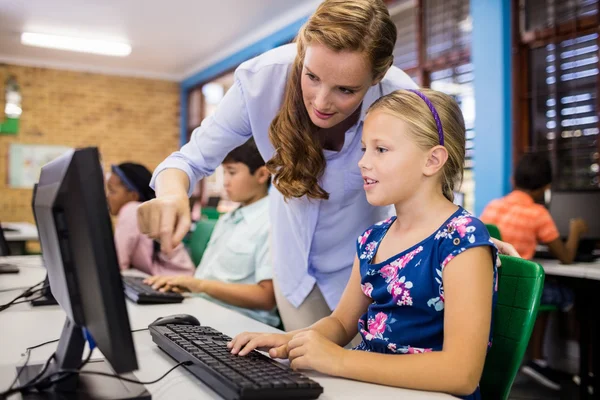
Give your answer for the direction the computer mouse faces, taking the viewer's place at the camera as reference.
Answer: facing to the left of the viewer

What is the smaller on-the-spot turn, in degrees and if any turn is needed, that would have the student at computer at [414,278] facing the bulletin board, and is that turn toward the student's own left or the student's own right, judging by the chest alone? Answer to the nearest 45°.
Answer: approximately 90° to the student's own right

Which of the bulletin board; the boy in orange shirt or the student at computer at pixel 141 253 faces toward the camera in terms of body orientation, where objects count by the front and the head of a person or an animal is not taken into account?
the bulletin board

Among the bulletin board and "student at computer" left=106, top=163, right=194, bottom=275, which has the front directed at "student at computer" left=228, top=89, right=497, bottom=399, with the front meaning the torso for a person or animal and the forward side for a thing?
the bulletin board

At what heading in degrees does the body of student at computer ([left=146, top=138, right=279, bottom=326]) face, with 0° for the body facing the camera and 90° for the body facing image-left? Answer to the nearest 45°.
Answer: approximately 45°

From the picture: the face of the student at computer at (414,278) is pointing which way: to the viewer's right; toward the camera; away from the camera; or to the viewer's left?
to the viewer's left

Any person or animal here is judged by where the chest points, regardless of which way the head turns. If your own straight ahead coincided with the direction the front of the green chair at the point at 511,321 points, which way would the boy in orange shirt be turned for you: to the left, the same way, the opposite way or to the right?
the opposite way

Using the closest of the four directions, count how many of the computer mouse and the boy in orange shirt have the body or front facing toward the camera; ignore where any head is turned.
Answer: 0

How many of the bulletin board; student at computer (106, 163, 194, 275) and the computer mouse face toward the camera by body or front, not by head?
1

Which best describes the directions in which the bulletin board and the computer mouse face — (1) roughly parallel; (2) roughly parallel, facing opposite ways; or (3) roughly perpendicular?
roughly perpendicular

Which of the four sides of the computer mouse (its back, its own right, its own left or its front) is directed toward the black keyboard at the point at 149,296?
right

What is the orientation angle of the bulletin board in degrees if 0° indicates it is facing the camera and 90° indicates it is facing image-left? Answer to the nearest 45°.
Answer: approximately 0°

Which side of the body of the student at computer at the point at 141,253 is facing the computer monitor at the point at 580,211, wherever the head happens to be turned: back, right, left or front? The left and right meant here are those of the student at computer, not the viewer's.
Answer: back

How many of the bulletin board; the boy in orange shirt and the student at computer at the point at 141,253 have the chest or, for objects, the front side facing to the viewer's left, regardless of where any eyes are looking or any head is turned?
1

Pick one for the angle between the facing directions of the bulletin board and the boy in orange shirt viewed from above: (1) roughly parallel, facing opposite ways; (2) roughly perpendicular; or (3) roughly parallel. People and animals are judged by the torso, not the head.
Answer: roughly perpendicular
